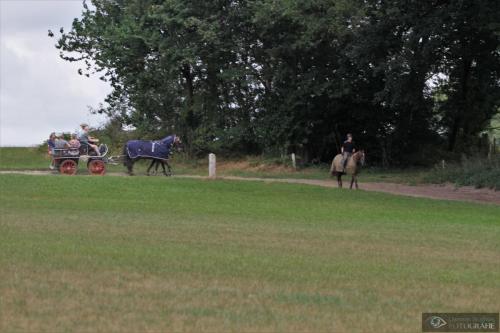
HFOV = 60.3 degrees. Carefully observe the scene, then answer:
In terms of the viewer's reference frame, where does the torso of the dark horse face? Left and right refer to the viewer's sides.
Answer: facing to the right of the viewer

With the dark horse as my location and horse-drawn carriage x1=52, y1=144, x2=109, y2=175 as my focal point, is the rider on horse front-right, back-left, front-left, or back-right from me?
back-left

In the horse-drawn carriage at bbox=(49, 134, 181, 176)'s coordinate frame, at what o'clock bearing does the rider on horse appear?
The rider on horse is roughly at 1 o'clock from the horse-drawn carriage.

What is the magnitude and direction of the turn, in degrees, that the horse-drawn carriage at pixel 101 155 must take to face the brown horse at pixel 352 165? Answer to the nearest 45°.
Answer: approximately 45° to its right

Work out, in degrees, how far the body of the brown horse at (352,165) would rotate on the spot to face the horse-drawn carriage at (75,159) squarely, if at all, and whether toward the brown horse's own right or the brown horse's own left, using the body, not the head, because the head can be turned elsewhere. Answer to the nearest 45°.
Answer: approximately 135° to the brown horse's own right

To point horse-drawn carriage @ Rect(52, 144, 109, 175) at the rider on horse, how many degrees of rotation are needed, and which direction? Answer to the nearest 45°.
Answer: approximately 45° to its right

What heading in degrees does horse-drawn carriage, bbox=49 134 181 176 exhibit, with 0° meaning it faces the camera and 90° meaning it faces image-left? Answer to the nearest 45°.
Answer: approximately 270°

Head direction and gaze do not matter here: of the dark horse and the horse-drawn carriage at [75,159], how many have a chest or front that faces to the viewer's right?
2
